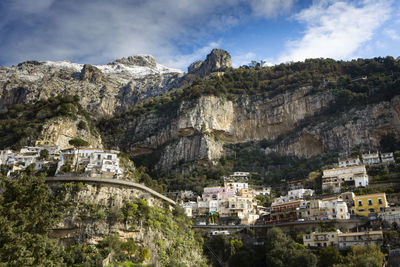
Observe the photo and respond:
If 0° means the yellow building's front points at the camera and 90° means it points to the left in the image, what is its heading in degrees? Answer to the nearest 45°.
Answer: approximately 0°

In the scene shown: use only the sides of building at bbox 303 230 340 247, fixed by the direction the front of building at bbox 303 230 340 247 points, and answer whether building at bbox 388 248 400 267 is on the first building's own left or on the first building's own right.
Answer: on the first building's own left

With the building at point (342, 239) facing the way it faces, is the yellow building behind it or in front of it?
behind

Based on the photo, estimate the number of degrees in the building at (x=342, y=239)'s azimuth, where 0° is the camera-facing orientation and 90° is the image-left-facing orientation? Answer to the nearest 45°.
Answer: approximately 0°

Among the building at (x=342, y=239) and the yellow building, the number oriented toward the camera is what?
2

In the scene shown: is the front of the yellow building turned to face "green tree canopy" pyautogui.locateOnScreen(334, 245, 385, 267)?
yes

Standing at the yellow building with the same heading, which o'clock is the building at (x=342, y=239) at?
The building is roughly at 1 o'clock from the yellow building.

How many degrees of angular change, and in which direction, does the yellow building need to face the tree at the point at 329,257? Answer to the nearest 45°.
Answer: approximately 45° to its right

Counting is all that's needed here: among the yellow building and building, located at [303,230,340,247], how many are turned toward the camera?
2
